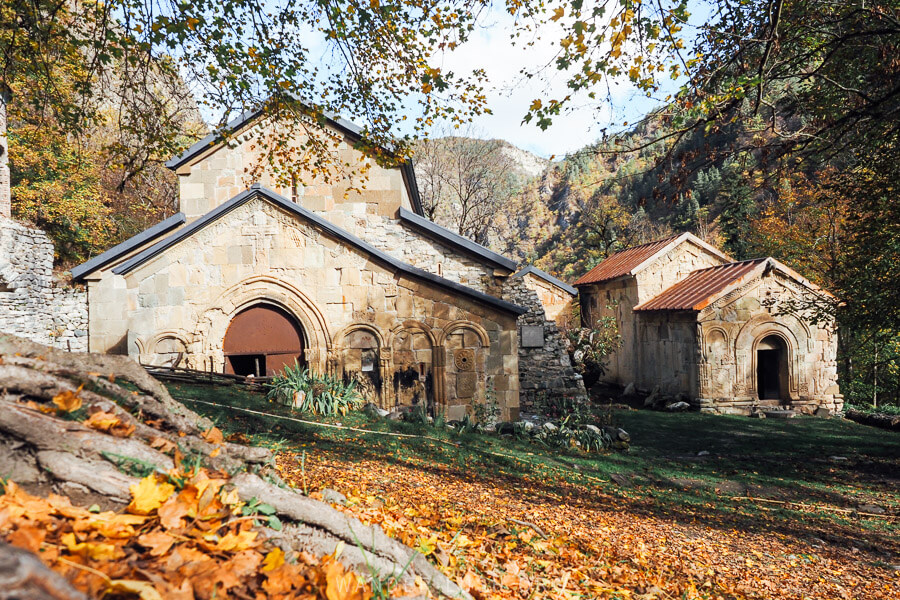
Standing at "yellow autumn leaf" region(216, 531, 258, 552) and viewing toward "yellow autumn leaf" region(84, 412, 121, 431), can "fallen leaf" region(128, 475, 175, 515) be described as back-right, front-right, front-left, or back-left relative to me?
front-left

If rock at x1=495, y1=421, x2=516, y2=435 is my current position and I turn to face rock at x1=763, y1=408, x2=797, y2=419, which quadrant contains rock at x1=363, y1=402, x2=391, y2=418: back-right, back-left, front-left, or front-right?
back-left

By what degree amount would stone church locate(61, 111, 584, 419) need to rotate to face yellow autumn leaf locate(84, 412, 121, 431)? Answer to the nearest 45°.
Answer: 0° — it already faces it

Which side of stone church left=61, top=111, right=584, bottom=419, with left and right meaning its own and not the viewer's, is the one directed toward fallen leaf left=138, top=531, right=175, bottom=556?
front

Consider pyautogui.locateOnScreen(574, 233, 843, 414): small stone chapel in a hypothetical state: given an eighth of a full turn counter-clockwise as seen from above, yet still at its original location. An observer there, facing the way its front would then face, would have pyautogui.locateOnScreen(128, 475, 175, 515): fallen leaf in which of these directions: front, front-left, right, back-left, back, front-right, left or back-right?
right

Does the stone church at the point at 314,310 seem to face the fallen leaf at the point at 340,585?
yes

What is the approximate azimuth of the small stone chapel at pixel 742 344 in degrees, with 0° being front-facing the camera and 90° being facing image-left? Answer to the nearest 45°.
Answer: approximately 315°

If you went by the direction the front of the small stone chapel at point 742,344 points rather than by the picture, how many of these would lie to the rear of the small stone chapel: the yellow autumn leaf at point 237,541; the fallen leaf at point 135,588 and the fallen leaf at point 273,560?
0

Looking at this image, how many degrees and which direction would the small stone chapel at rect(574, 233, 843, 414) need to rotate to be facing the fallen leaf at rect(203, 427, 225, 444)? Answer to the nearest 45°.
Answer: approximately 45° to its right

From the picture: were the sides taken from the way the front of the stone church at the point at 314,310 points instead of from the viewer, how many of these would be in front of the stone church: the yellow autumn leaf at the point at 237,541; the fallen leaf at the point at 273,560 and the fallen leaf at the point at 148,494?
3

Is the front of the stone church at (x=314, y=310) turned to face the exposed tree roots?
yes

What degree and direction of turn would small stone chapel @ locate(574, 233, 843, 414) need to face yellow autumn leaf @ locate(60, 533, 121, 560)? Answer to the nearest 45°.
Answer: approximately 45° to its right

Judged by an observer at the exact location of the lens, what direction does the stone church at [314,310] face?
facing the viewer

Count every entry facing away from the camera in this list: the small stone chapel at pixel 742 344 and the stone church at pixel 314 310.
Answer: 0

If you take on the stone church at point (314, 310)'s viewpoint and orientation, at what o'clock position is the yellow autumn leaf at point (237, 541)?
The yellow autumn leaf is roughly at 12 o'clock from the stone church.

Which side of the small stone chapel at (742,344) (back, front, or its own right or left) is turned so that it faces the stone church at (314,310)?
right

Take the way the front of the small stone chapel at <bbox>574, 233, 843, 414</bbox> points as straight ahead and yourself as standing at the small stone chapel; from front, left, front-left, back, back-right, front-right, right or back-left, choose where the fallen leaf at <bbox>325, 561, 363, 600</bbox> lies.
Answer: front-right
